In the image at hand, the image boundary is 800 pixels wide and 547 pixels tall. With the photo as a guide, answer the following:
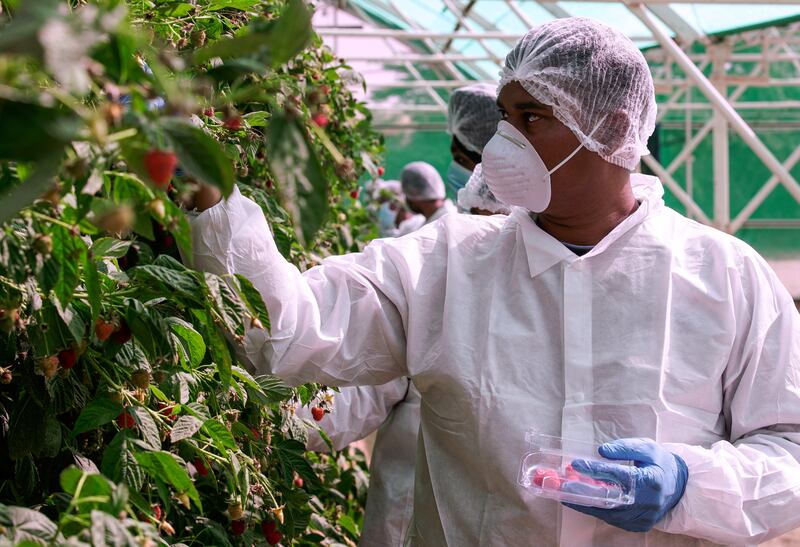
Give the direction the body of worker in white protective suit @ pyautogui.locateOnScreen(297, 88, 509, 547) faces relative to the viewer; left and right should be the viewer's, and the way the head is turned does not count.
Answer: facing to the left of the viewer

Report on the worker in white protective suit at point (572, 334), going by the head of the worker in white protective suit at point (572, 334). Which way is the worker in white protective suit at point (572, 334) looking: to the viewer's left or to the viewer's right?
to the viewer's left

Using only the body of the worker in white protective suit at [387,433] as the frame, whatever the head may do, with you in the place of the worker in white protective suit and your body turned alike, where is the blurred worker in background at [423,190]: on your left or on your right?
on your right
